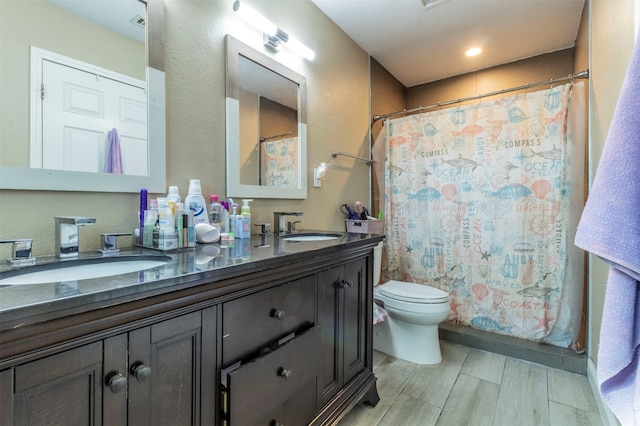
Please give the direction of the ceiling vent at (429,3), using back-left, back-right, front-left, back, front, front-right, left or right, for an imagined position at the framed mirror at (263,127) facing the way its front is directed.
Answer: front-left

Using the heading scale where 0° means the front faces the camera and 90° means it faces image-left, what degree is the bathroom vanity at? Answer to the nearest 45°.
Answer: approximately 315°

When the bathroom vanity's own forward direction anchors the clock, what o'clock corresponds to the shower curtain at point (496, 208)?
The shower curtain is roughly at 10 o'clock from the bathroom vanity.

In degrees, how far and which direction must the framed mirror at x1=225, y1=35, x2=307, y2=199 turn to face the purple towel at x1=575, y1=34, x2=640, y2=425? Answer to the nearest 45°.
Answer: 0° — it already faces it

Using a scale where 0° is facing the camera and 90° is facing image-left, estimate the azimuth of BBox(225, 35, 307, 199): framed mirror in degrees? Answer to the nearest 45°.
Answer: approximately 315°

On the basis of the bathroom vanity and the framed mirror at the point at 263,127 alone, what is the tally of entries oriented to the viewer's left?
0

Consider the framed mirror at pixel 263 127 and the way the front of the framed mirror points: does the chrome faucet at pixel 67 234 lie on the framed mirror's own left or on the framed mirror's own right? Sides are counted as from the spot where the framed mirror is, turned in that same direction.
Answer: on the framed mirror's own right
